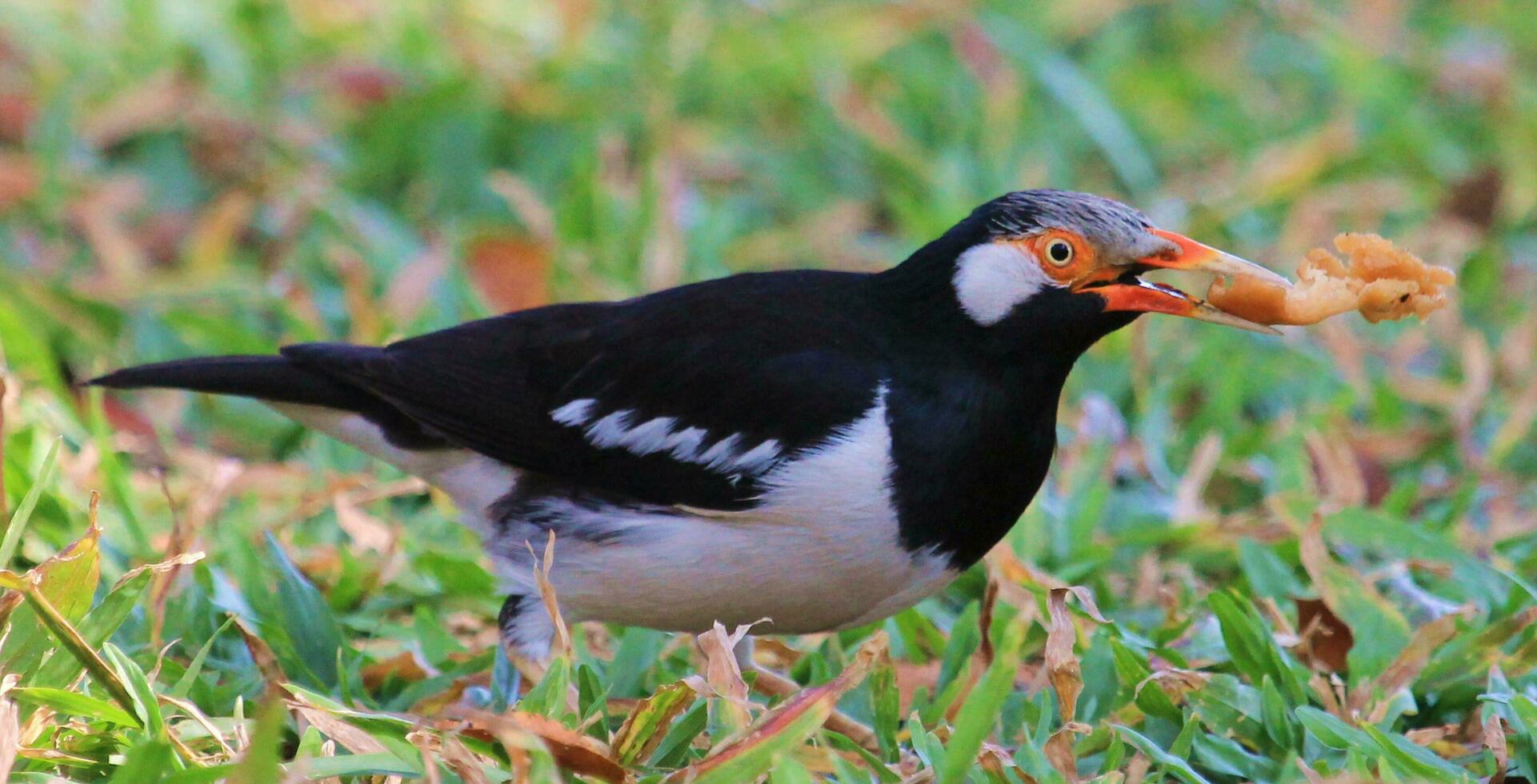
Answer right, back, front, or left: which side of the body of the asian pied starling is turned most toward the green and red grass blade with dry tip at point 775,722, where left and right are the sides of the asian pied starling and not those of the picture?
right

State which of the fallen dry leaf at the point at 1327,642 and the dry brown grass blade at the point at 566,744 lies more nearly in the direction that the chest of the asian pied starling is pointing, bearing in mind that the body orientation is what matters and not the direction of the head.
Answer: the fallen dry leaf

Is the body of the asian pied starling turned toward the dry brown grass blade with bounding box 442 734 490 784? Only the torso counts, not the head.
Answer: no

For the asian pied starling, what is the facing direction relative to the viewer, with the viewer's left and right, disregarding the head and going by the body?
facing to the right of the viewer

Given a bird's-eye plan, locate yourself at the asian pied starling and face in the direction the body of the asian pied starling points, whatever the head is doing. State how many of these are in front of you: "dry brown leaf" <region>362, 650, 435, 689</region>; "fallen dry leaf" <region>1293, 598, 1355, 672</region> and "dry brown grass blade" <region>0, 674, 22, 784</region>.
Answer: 1

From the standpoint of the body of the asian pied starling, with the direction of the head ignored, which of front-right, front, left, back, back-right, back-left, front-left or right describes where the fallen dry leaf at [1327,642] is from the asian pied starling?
front

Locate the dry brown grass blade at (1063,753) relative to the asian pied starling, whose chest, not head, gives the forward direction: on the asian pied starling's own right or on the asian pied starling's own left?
on the asian pied starling's own right

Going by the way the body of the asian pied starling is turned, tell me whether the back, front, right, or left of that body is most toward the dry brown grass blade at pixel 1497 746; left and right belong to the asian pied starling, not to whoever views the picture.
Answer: front

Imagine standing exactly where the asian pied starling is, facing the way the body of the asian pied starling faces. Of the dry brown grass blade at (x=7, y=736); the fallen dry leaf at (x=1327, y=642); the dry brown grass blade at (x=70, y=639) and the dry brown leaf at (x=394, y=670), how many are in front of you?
1

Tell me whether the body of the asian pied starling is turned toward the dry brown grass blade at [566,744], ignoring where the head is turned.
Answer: no

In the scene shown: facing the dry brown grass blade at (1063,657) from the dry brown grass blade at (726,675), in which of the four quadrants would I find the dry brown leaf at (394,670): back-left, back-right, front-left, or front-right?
back-left

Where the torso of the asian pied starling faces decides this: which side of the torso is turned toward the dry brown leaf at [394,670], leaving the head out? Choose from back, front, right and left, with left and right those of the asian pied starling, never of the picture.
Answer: back

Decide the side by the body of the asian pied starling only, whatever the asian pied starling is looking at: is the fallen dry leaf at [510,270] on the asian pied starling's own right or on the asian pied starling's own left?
on the asian pied starling's own left
